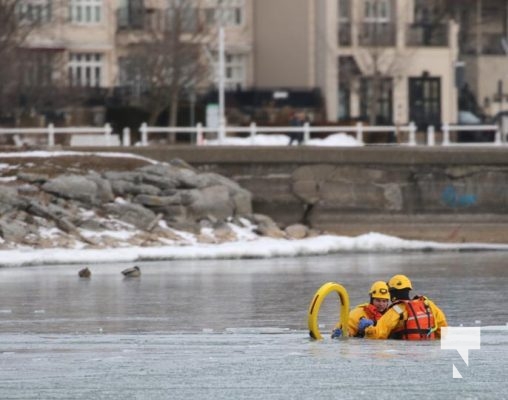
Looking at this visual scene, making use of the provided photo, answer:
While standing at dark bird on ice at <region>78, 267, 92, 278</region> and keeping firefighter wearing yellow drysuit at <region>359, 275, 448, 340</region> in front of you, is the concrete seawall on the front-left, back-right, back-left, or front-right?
back-left

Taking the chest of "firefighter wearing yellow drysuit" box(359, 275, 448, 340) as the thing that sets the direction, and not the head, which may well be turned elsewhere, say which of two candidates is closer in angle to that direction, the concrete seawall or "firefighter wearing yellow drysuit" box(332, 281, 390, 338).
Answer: the firefighter wearing yellow drysuit
